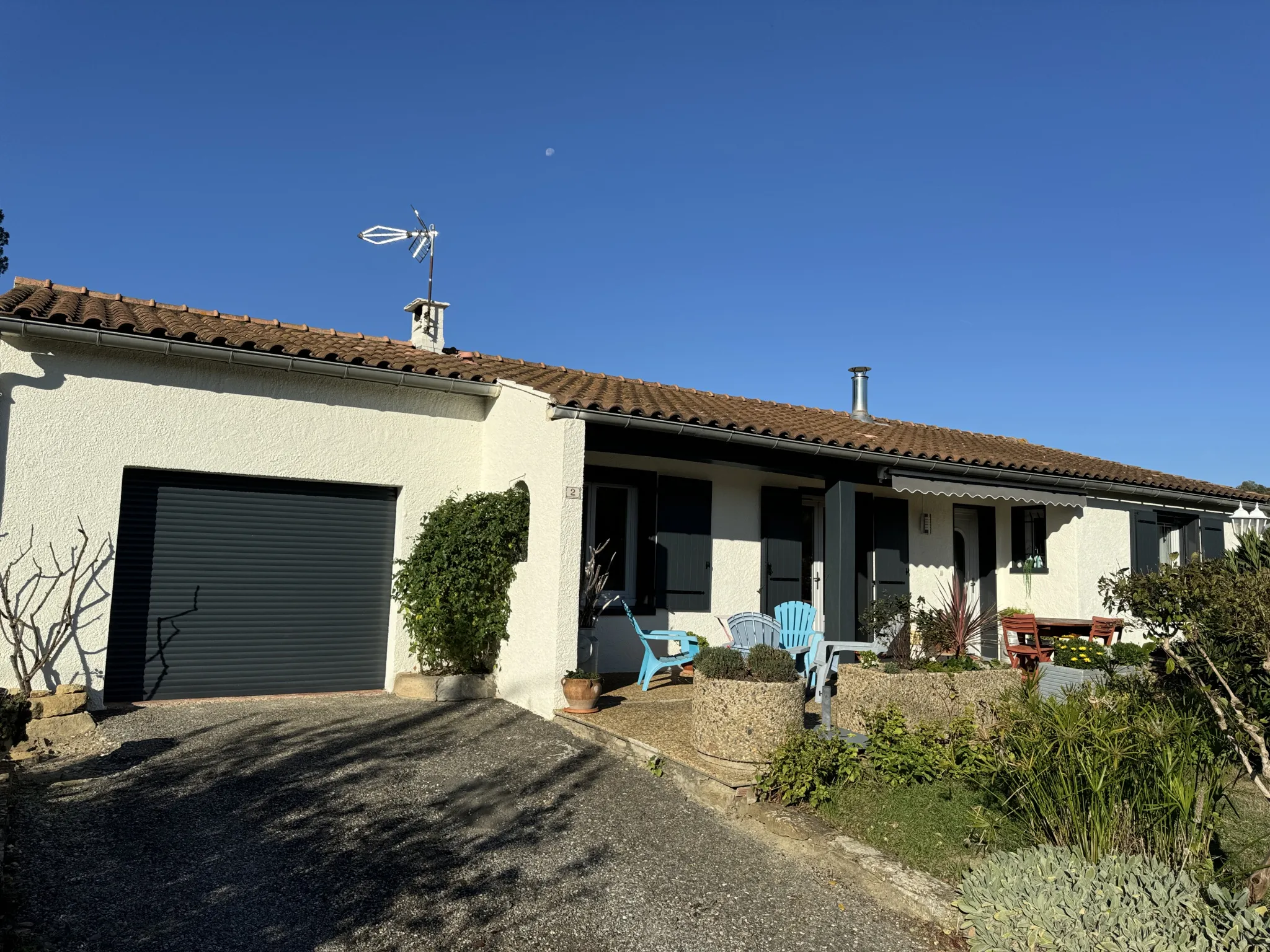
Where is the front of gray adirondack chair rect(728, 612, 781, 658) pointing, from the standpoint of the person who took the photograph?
facing away from the viewer and to the right of the viewer

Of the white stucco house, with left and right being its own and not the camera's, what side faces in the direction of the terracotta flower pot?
front

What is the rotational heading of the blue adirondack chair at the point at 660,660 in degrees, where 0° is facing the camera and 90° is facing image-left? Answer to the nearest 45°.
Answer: approximately 270°

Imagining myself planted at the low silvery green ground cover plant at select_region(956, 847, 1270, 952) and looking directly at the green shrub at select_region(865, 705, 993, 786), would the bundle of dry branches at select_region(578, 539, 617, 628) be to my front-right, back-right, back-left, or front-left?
front-left

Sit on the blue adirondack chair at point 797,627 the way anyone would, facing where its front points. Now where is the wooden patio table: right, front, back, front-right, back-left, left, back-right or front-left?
left

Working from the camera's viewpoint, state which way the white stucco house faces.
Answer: facing the viewer and to the right of the viewer

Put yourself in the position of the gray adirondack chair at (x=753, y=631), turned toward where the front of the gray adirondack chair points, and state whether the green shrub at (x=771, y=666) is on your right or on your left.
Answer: on your right

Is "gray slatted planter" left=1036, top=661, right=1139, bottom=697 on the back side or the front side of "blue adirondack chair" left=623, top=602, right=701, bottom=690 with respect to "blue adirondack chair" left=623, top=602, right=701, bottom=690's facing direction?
on the front side

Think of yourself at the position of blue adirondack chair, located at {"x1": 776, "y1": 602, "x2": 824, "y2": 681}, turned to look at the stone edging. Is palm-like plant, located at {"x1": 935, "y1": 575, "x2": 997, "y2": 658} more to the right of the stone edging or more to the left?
left

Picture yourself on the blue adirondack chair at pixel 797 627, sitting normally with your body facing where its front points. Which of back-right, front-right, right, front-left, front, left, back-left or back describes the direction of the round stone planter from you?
front-right

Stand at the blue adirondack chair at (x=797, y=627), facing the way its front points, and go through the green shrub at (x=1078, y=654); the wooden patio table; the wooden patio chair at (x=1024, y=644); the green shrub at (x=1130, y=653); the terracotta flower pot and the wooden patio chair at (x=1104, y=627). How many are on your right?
1

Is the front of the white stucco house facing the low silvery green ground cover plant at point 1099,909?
yes

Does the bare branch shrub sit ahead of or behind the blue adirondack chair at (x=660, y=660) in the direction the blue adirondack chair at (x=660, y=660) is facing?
behind

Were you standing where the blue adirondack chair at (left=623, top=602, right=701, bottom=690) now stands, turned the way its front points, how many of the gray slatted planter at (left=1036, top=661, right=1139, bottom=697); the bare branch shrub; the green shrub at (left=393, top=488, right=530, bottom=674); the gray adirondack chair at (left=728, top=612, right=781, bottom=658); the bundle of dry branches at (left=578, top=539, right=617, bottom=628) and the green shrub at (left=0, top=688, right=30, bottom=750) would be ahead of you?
2
